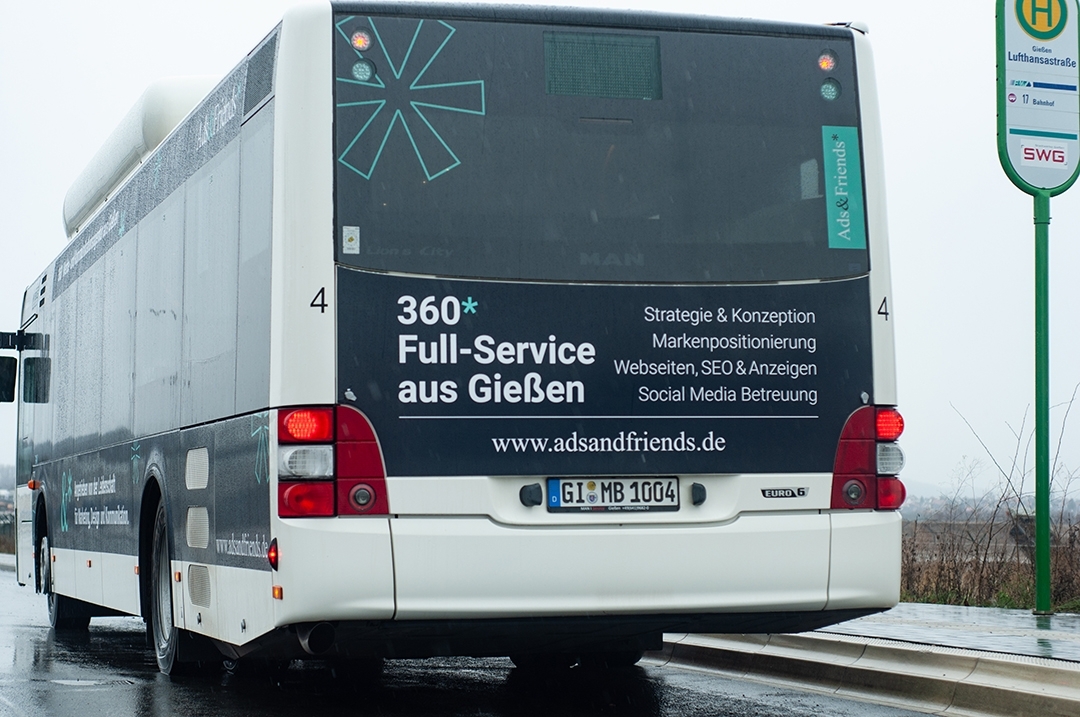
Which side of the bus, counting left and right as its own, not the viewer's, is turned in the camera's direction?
back
